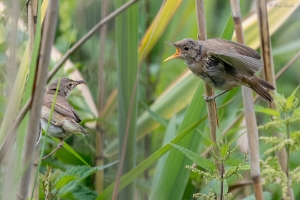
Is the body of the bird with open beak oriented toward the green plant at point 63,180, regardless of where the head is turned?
yes

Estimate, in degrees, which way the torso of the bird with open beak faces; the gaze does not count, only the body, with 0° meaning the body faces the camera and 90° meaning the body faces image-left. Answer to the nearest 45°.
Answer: approximately 90°
